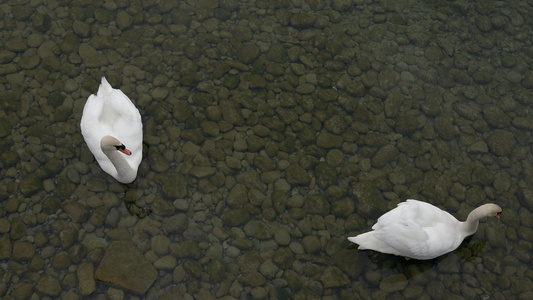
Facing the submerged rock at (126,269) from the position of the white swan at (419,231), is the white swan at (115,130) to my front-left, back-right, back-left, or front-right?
front-right

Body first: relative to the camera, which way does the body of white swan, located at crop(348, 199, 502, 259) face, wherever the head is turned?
to the viewer's right

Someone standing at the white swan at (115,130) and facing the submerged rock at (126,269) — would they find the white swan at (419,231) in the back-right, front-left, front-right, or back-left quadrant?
front-left

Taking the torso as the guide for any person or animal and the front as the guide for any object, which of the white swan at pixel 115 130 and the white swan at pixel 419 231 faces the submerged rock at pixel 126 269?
the white swan at pixel 115 130

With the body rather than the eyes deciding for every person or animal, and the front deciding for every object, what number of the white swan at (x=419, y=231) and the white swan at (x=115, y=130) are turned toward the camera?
1

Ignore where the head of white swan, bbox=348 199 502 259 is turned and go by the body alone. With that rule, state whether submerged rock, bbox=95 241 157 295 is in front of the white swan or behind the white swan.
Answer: behind

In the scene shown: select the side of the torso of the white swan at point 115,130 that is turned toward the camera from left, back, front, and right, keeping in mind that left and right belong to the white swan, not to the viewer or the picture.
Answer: front

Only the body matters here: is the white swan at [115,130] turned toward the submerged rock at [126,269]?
yes

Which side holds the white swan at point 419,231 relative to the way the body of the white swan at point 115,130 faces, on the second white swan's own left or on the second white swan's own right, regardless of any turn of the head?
on the second white swan's own left

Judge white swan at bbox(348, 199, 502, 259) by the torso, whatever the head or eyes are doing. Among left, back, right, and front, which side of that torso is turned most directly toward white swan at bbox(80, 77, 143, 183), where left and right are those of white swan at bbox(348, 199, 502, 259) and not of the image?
back

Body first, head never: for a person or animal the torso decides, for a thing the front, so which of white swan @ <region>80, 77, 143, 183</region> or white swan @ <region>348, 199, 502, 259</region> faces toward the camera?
white swan @ <region>80, 77, 143, 183</region>

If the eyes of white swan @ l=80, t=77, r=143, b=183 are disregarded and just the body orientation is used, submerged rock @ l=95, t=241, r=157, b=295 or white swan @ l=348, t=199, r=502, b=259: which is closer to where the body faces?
the submerged rock
